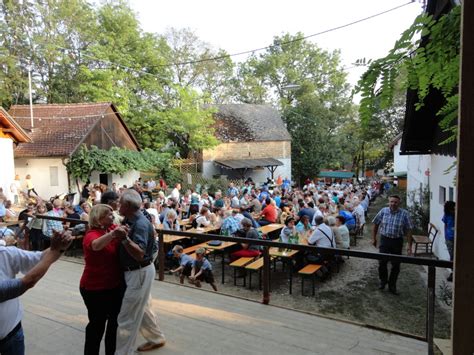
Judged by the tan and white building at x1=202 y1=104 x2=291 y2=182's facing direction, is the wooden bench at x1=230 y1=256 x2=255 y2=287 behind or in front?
in front

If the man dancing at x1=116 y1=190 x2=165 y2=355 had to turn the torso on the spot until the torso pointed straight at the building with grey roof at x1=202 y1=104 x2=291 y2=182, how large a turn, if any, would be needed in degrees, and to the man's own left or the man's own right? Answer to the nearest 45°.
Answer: approximately 90° to the man's own right

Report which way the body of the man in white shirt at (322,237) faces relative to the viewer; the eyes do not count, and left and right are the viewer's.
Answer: facing away from the viewer and to the left of the viewer

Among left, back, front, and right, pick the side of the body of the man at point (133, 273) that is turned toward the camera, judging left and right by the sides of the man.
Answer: left

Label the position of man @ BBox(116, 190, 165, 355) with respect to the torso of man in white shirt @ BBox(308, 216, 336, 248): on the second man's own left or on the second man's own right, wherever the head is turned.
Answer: on the second man's own left

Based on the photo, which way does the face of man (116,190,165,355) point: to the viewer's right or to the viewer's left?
to the viewer's left

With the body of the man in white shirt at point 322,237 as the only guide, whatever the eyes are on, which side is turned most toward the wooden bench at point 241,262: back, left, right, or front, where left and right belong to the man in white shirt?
left

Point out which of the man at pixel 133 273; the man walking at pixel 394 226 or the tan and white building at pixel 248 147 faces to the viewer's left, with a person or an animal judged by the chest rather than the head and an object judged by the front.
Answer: the man at pixel 133 273

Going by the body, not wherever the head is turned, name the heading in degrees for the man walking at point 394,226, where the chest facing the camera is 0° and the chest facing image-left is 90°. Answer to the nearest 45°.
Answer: approximately 0°

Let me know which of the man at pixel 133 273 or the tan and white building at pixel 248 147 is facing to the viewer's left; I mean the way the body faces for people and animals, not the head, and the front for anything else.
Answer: the man

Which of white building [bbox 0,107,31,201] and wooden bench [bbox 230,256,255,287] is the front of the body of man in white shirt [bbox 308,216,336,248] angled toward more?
the white building
